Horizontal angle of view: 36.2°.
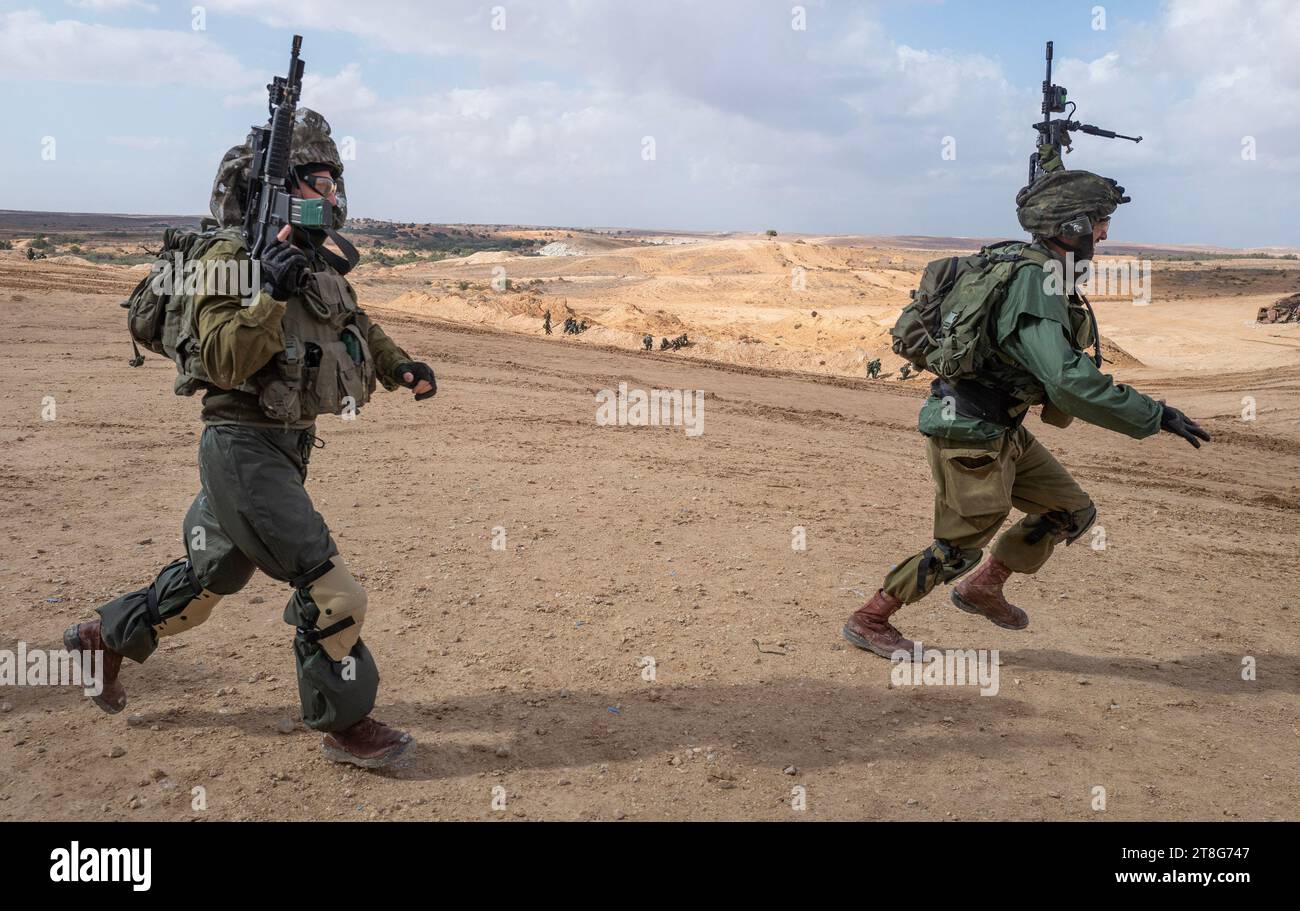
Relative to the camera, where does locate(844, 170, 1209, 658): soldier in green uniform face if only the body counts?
to the viewer's right

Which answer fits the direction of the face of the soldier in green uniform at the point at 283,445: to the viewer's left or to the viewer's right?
to the viewer's right

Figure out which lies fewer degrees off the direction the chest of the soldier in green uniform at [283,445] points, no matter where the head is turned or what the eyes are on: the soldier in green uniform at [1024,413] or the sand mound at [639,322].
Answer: the soldier in green uniform

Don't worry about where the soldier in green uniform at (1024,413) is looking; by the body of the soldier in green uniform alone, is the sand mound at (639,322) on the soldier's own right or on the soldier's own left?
on the soldier's own left

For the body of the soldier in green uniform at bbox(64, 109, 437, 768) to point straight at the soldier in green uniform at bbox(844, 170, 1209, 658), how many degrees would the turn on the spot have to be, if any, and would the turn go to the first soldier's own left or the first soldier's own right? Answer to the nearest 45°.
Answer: approximately 45° to the first soldier's own left

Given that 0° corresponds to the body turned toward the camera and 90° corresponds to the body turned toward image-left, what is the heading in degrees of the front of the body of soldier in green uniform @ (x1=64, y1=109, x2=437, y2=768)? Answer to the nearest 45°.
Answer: approximately 315°

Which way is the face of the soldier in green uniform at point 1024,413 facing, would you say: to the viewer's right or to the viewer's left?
to the viewer's right
